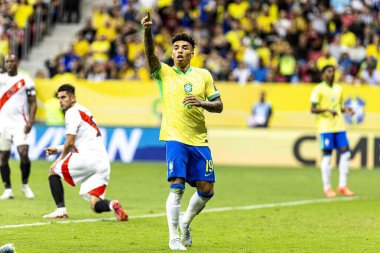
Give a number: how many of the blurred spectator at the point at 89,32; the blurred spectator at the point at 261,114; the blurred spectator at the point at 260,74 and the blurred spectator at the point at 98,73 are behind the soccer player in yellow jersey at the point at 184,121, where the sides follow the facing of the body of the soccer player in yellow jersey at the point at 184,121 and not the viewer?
4

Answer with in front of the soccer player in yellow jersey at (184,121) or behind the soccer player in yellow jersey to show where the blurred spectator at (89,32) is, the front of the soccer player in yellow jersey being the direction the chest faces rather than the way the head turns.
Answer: behind

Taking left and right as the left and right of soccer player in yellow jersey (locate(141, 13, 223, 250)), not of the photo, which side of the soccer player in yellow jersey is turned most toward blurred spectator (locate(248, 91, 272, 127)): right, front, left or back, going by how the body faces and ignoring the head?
back

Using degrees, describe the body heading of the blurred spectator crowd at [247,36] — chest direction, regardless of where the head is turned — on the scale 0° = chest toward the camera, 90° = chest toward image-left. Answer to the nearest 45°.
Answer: approximately 0°

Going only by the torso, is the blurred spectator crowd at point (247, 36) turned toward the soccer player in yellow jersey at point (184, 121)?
yes

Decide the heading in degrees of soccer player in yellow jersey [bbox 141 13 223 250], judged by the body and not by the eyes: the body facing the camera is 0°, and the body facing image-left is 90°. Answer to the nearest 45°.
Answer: approximately 0°
